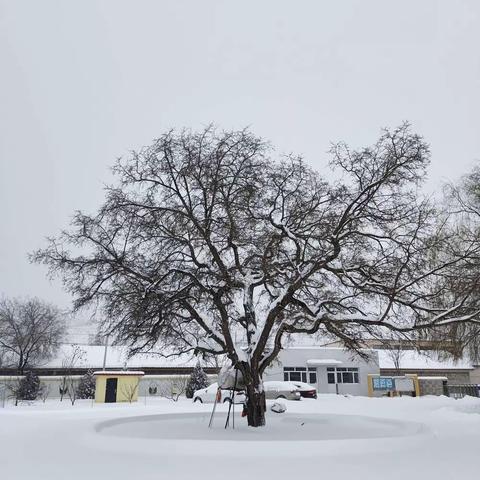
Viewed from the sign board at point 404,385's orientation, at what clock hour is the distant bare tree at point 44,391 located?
The distant bare tree is roughly at 2 o'clock from the sign board.

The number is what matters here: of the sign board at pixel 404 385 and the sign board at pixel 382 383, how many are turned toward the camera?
2

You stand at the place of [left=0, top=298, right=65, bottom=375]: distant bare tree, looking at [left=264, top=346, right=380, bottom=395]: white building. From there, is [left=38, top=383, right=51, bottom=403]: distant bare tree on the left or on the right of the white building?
right

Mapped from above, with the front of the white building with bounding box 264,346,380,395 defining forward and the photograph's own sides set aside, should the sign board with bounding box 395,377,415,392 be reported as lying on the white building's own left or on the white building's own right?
on the white building's own left

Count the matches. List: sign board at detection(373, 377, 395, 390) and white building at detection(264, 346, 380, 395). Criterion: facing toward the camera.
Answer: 2

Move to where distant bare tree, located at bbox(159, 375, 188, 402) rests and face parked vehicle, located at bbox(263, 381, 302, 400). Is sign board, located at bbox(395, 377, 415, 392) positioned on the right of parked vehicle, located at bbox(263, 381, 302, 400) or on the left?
left

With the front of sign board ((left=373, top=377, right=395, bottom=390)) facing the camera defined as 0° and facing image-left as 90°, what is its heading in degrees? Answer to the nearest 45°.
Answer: approximately 0°

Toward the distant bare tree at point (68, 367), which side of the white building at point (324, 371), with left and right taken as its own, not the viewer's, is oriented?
right

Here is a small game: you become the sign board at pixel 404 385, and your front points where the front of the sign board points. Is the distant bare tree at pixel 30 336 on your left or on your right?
on your right
